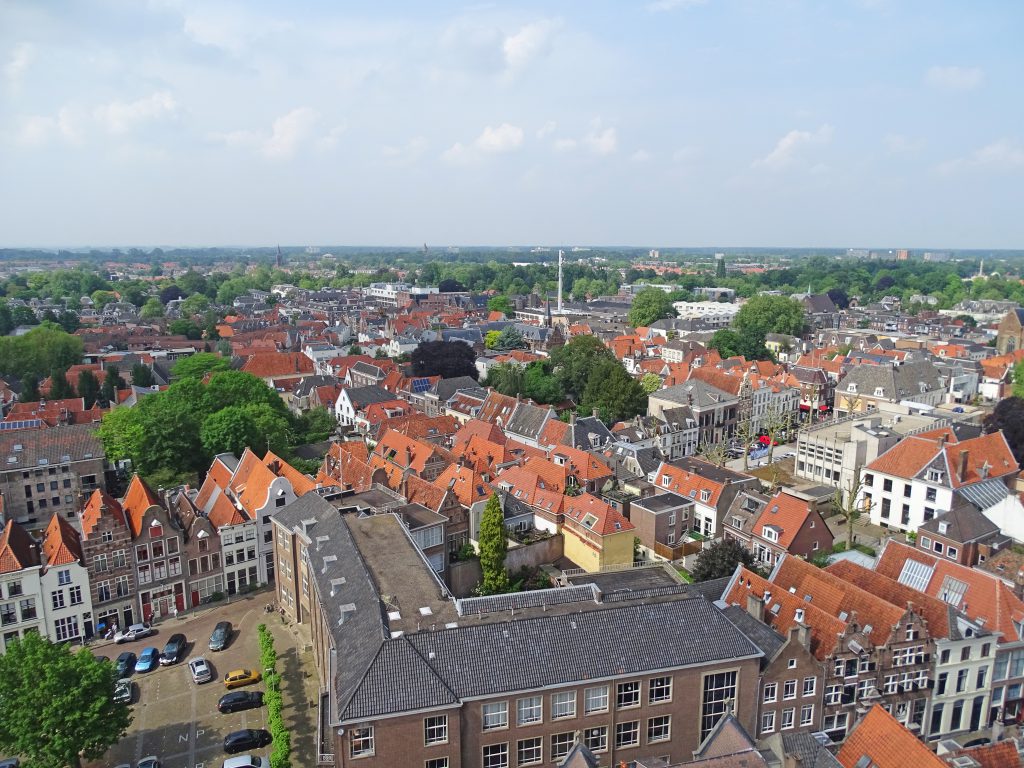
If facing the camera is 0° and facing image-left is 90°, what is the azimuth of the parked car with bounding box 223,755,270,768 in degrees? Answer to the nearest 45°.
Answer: approximately 270°

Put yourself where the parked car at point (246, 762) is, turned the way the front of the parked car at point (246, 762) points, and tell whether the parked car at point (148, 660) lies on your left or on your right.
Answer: on your left

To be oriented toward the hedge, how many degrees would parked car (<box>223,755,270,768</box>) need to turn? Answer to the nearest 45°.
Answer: approximately 45° to its left

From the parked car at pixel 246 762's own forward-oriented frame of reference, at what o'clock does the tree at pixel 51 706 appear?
The tree is roughly at 6 o'clock from the parked car.

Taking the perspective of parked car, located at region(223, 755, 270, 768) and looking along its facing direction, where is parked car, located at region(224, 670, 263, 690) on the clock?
parked car, located at region(224, 670, 263, 690) is roughly at 9 o'clock from parked car, located at region(223, 755, 270, 768).

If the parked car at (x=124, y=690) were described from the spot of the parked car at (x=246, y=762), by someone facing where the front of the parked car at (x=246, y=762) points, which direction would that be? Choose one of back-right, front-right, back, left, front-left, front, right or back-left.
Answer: back-left

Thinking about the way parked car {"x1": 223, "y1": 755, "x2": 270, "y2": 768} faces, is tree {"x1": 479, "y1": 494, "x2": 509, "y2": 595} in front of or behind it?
in front

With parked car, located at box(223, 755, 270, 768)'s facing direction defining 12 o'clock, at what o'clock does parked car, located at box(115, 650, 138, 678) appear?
parked car, located at box(115, 650, 138, 678) is roughly at 8 o'clock from parked car, located at box(223, 755, 270, 768).

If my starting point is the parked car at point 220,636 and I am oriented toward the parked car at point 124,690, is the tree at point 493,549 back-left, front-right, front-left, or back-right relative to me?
back-left
